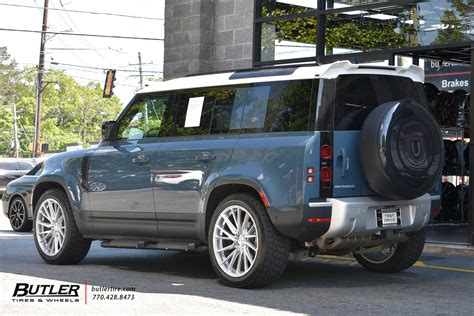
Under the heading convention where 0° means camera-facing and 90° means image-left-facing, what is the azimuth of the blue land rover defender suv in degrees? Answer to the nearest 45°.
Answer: approximately 135°
